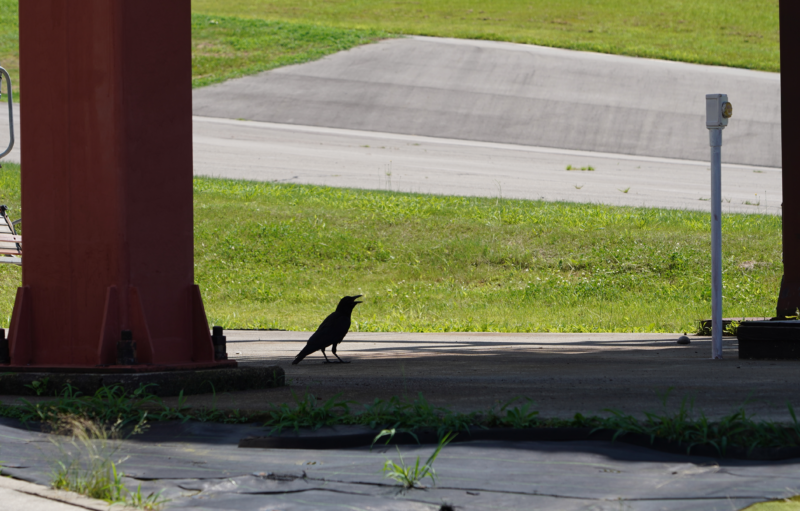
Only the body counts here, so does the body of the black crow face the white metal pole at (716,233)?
yes

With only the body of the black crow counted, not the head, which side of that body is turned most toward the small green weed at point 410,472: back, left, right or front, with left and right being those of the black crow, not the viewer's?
right

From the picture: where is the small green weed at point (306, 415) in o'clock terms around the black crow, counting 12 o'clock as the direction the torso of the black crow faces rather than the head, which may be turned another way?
The small green weed is roughly at 3 o'clock from the black crow.

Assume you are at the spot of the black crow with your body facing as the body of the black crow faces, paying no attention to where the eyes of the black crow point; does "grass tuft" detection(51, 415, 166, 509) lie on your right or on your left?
on your right

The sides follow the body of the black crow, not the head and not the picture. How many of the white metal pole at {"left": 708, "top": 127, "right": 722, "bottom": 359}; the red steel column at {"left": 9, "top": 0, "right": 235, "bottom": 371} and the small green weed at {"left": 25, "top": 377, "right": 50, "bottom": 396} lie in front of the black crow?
1

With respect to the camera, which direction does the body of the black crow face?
to the viewer's right

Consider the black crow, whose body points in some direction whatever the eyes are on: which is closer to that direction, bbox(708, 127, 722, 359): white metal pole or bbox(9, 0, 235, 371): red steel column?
the white metal pole

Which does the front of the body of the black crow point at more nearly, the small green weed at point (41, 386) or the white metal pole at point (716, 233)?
the white metal pole

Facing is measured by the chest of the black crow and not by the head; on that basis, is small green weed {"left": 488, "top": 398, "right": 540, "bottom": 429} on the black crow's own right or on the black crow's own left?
on the black crow's own right

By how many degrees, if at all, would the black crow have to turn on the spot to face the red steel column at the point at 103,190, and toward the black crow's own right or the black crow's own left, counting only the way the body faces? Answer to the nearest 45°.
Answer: approximately 135° to the black crow's own right

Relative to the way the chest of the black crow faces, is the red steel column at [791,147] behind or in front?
in front
